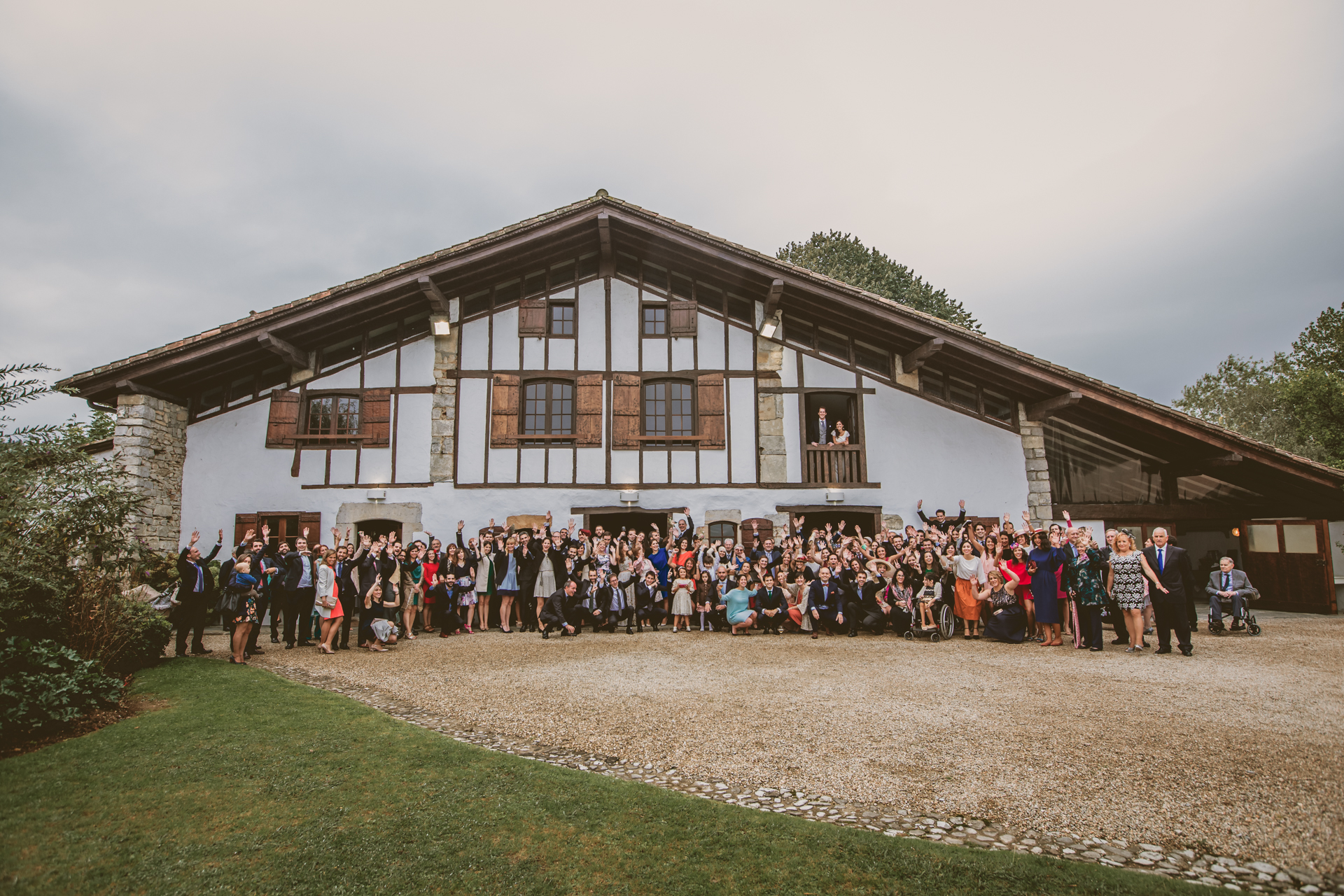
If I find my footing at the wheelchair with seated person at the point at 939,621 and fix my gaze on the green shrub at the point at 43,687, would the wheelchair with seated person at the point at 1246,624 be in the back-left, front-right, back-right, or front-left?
back-left

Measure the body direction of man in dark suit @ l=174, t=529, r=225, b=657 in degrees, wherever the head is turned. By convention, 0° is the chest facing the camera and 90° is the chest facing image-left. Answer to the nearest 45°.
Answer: approximately 315°

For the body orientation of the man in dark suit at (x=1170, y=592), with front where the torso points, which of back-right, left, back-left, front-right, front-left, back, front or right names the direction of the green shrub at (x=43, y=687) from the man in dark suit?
front-right

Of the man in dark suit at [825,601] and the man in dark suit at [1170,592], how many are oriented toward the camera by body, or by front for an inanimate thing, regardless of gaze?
2

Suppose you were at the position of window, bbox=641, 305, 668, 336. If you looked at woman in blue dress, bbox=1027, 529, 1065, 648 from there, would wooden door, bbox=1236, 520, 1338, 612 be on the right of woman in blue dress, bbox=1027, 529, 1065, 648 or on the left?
left

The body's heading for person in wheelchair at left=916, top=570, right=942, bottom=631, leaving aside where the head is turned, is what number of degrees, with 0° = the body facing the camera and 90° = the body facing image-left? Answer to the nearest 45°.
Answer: approximately 45°

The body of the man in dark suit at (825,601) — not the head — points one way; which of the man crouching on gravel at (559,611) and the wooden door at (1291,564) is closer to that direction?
the man crouching on gravel

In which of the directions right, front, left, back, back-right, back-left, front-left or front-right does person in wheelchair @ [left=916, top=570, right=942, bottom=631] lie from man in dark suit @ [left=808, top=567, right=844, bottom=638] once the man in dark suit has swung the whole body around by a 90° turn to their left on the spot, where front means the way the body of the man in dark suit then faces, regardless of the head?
front

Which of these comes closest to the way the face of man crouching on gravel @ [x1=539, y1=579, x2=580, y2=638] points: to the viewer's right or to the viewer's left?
to the viewer's right
